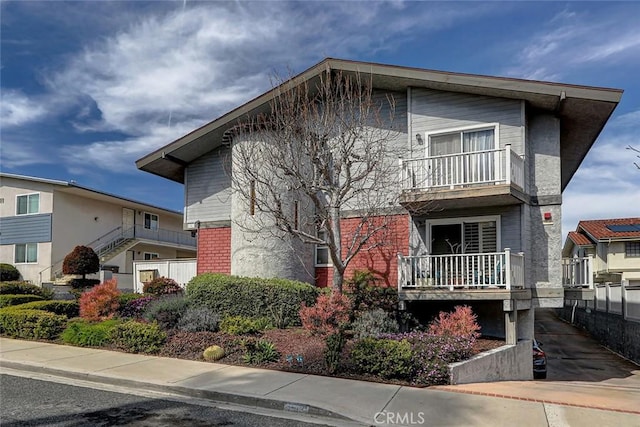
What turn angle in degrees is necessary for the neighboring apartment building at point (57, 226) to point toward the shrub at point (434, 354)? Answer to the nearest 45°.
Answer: approximately 45° to its left

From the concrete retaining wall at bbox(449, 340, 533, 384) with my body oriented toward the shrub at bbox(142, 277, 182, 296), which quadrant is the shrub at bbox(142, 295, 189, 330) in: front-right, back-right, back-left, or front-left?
front-left

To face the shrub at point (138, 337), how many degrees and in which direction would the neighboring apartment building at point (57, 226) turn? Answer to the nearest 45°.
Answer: approximately 45° to its right

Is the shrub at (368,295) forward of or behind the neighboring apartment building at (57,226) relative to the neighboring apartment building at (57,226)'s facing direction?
forward

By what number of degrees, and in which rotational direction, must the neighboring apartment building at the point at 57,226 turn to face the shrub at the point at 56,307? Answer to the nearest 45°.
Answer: approximately 45° to its right

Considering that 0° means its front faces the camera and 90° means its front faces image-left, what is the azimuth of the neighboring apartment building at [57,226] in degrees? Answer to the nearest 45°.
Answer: approximately 315°

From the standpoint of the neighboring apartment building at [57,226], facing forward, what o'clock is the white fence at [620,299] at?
The white fence is roughly at 12 o'clock from the neighboring apartment building.

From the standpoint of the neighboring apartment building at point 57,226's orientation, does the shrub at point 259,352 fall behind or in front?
in front

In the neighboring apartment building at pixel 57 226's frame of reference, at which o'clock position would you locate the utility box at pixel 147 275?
The utility box is roughly at 1 o'clock from the neighboring apartment building.
